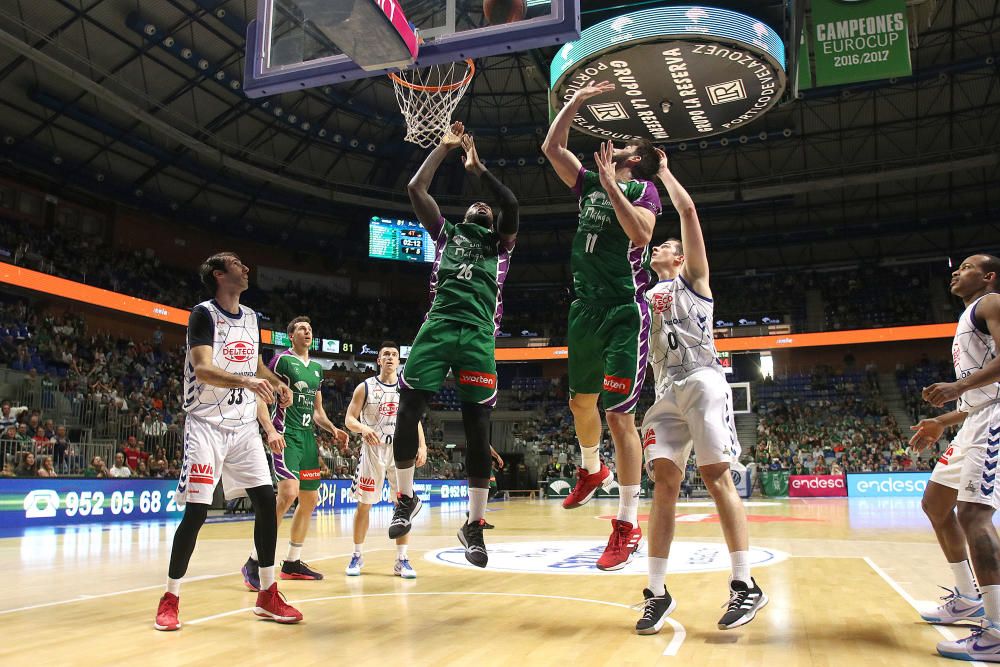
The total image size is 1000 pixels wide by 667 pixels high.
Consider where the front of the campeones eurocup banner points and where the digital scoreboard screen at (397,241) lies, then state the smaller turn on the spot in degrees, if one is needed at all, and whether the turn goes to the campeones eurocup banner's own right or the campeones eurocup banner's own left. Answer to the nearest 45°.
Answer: approximately 135° to the campeones eurocup banner's own right

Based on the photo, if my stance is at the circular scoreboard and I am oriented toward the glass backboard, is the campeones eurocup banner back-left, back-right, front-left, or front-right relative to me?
back-left

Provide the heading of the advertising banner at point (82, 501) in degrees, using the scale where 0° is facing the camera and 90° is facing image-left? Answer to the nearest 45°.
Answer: approximately 315°

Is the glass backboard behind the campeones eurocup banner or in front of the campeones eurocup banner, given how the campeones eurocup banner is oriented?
in front

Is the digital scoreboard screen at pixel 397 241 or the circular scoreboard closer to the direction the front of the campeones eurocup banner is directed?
the circular scoreboard

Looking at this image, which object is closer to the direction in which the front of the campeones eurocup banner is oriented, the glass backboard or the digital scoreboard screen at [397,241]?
the glass backboard

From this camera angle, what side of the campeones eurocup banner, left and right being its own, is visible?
front

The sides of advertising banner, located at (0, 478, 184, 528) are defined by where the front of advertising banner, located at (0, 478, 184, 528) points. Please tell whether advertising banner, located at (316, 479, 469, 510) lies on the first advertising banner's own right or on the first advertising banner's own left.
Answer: on the first advertising banner's own left

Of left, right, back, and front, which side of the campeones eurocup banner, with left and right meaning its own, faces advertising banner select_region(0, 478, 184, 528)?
right

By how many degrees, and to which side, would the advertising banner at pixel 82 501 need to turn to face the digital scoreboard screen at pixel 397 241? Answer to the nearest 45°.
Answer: approximately 90° to its left

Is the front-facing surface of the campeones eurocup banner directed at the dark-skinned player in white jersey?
yes

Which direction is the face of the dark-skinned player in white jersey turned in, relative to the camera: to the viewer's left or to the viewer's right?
to the viewer's left

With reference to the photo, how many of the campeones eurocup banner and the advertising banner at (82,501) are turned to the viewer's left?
0
